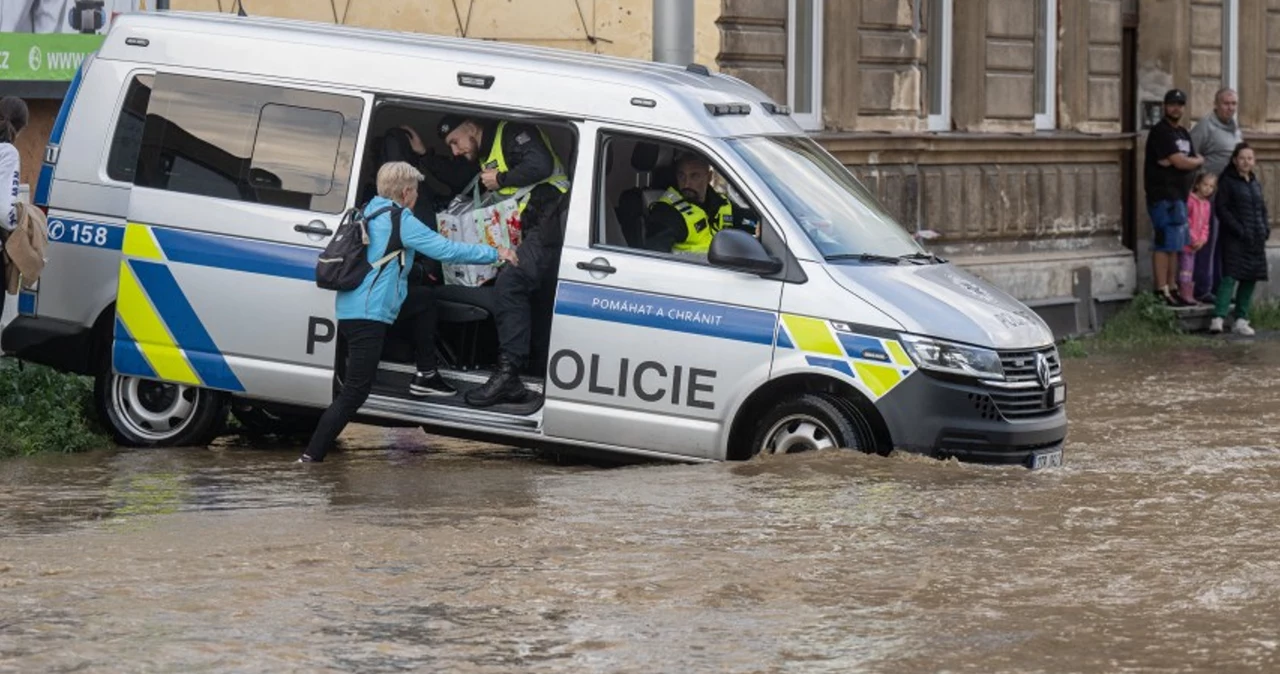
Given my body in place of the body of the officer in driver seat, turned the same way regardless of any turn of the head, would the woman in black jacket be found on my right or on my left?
on my left

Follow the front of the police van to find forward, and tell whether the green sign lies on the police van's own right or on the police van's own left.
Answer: on the police van's own left

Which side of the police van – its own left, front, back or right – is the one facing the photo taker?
right

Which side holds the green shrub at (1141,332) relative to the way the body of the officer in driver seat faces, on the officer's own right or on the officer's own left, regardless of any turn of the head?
on the officer's own left

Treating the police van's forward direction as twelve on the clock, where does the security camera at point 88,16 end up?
The security camera is roughly at 8 o'clock from the police van.

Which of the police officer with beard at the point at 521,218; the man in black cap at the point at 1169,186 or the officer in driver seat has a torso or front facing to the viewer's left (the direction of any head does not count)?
the police officer with beard

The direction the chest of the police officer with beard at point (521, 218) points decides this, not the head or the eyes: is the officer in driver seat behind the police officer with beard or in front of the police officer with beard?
behind

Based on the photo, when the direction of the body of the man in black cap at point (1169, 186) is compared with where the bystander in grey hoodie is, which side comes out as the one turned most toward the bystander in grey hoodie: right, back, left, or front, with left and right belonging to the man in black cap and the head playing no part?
left

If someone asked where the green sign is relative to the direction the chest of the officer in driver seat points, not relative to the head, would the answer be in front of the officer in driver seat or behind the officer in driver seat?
behind

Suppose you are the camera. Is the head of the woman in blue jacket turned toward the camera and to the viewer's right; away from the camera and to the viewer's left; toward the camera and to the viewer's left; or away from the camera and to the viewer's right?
away from the camera and to the viewer's right

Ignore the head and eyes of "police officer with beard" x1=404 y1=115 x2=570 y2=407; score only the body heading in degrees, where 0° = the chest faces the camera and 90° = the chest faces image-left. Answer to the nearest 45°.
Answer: approximately 90°
